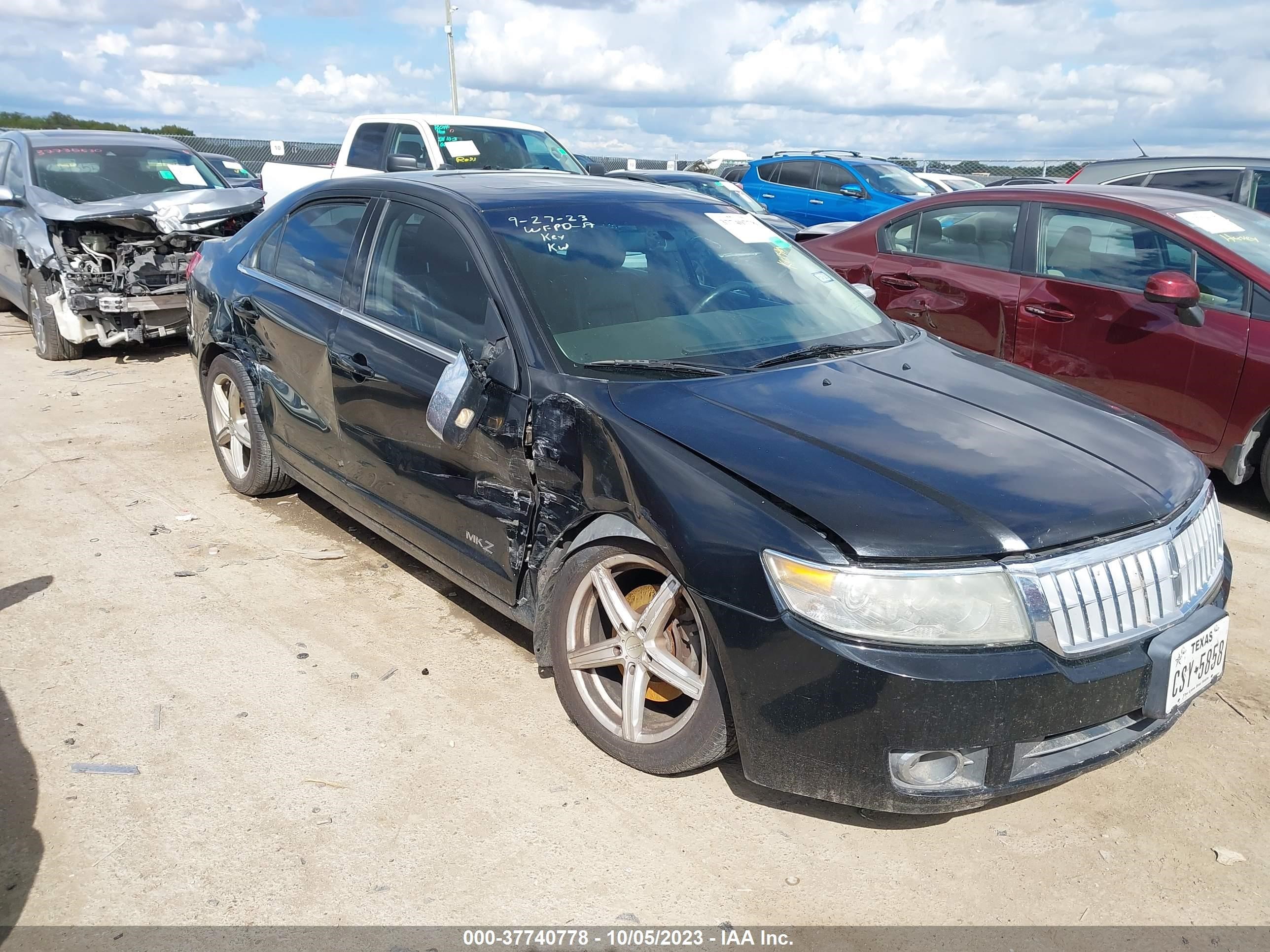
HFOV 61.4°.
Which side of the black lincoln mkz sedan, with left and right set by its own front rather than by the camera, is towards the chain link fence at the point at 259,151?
back

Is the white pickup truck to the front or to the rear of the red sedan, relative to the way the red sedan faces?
to the rear

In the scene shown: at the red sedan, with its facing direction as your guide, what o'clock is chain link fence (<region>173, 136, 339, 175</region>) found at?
The chain link fence is roughly at 6 o'clock from the red sedan.

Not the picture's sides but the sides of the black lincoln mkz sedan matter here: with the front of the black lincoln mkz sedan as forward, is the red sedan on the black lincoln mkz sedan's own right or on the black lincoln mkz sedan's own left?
on the black lincoln mkz sedan's own left

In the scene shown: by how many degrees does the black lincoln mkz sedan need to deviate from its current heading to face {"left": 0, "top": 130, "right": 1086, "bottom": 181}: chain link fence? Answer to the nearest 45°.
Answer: approximately 180°

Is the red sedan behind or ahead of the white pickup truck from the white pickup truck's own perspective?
ahead

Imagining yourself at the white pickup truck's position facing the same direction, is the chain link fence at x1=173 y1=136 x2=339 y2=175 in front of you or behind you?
behind

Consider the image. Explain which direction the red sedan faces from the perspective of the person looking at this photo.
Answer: facing the viewer and to the right of the viewer

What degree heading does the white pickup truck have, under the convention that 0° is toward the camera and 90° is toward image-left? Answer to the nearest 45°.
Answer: approximately 315°

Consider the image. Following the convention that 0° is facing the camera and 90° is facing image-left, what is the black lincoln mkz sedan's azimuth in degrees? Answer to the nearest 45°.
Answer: approximately 315°

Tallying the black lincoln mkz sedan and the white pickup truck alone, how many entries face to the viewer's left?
0

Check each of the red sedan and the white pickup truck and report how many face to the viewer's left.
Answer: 0
